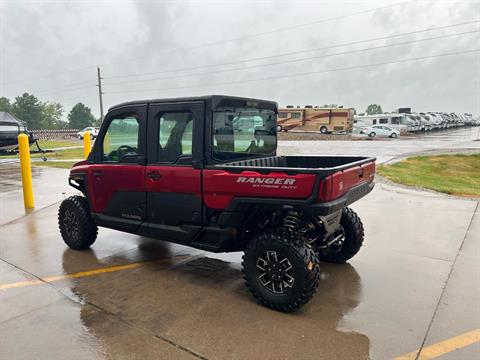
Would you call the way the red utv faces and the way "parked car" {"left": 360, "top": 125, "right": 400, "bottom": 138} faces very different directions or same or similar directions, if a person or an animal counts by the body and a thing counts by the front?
very different directions

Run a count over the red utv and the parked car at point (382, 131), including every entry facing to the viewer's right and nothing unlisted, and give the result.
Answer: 1

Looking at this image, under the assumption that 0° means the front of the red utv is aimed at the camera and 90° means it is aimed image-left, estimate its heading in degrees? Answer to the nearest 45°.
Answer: approximately 135°

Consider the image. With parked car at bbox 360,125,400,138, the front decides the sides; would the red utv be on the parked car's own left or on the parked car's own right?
on the parked car's own right

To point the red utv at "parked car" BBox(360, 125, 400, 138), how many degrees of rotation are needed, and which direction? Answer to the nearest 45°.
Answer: approximately 90° to its right

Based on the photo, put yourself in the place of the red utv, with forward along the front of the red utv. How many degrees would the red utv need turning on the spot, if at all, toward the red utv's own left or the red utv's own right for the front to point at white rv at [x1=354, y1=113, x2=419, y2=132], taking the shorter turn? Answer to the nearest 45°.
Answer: approximately 90° to the red utv's own right

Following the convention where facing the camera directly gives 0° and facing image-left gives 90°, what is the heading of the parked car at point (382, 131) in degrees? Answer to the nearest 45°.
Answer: approximately 270°
